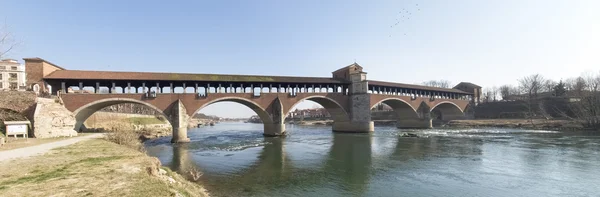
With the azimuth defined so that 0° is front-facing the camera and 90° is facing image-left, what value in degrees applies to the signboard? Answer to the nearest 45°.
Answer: approximately 0°
